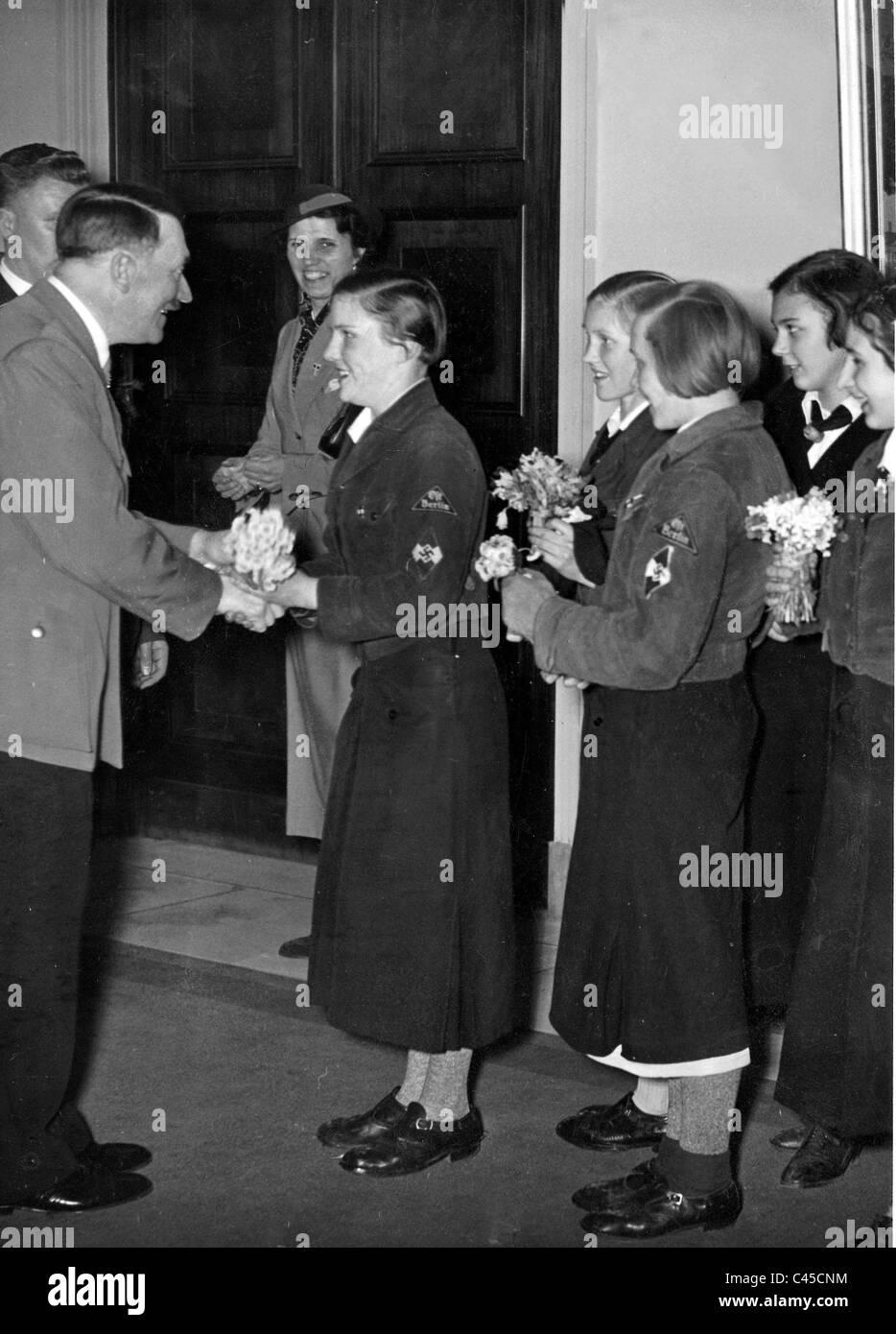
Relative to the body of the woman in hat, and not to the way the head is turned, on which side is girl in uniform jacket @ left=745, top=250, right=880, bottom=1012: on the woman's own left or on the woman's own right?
on the woman's own left

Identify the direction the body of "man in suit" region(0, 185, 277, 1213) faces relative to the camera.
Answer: to the viewer's right

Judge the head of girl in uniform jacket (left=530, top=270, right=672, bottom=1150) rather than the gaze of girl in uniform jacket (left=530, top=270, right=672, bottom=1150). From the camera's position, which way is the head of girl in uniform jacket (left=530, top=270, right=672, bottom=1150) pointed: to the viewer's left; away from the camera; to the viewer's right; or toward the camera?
to the viewer's left

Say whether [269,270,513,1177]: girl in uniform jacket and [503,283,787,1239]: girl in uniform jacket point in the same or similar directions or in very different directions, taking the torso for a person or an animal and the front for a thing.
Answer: same or similar directions

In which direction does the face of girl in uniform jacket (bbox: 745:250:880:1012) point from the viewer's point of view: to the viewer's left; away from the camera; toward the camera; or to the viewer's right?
to the viewer's left

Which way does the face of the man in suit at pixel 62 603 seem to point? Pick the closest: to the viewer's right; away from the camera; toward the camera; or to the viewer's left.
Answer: to the viewer's right

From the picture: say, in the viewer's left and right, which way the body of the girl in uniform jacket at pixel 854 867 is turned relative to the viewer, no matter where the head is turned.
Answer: facing the viewer and to the left of the viewer

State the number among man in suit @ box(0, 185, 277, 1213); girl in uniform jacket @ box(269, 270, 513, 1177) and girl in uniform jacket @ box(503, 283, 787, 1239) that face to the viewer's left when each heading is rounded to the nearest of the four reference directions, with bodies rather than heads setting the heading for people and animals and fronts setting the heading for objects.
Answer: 2

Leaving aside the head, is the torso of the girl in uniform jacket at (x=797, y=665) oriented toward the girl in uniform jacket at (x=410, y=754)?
yes

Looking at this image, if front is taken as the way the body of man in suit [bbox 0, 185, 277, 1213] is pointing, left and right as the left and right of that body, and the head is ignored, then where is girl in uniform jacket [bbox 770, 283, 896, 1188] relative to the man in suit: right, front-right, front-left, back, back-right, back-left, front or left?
front

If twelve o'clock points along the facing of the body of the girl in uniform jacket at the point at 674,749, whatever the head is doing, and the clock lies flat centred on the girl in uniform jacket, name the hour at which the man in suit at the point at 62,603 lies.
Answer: The man in suit is roughly at 12 o'clock from the girl in uniform jacket.

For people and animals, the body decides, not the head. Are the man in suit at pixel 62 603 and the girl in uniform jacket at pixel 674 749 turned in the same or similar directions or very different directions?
very different directions

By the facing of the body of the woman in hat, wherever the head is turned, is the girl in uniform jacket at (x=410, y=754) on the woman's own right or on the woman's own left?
on the woman's own left

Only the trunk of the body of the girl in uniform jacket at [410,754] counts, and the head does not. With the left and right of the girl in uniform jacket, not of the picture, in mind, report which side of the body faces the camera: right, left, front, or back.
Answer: left

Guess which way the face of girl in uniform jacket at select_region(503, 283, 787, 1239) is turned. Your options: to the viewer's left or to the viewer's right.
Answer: to the viewer's left
